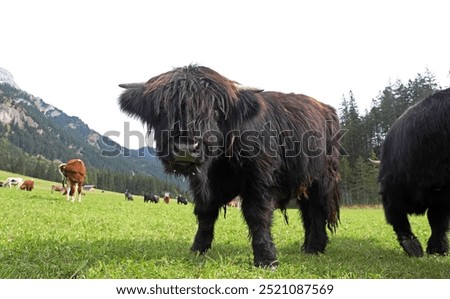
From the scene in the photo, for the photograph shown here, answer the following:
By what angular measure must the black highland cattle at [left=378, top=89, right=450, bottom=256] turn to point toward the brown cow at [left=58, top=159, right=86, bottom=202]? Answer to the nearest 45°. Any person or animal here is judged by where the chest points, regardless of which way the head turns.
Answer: approximately 90° to its left

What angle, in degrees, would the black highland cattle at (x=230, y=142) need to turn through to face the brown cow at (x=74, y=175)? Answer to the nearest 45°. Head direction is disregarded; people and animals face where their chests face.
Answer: approximately 90° to its right

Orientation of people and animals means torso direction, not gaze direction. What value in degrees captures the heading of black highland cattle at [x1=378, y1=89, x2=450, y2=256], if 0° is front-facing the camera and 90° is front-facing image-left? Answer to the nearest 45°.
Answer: approximately 225°

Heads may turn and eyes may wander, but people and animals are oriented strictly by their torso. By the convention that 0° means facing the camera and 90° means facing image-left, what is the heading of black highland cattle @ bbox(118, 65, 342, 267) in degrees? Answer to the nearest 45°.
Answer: approximately 45°
